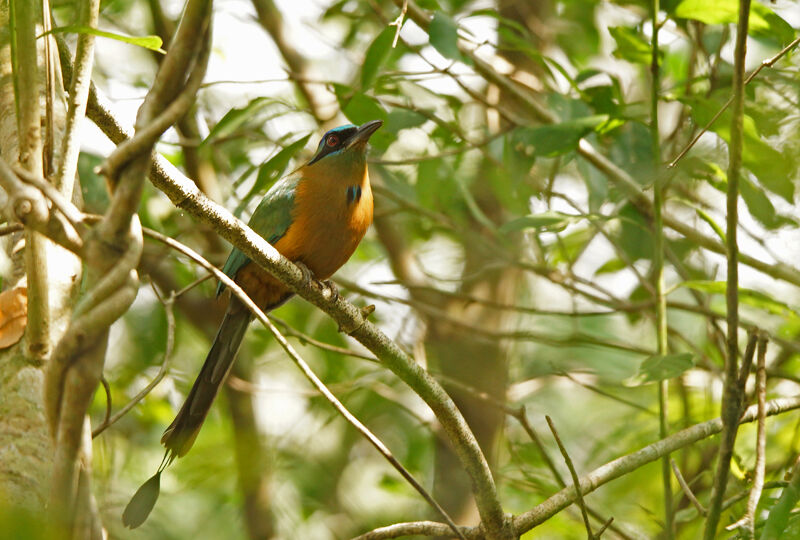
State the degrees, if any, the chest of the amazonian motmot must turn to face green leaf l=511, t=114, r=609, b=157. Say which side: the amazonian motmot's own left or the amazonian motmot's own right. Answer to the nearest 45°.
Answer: approximately 90° to the amazonian motmot's own left

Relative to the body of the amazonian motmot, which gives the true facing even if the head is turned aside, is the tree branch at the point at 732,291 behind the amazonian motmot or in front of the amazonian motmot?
in front

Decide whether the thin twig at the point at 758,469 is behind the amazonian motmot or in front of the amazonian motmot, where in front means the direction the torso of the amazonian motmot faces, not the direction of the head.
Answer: in front

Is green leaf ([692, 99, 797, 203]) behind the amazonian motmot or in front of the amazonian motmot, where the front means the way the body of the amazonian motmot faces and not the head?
in front

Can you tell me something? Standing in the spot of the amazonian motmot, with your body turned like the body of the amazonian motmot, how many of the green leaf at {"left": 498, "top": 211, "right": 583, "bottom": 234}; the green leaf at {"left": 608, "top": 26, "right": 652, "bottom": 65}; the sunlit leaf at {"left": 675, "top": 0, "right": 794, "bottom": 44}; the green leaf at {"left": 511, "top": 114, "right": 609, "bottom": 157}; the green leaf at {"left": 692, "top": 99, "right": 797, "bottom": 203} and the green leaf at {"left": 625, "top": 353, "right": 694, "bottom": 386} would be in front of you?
6

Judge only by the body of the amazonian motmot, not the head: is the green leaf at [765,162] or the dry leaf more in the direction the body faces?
the green leaf

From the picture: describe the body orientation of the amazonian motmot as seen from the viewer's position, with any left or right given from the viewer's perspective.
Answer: facing the viewer and to the right of the viewer
